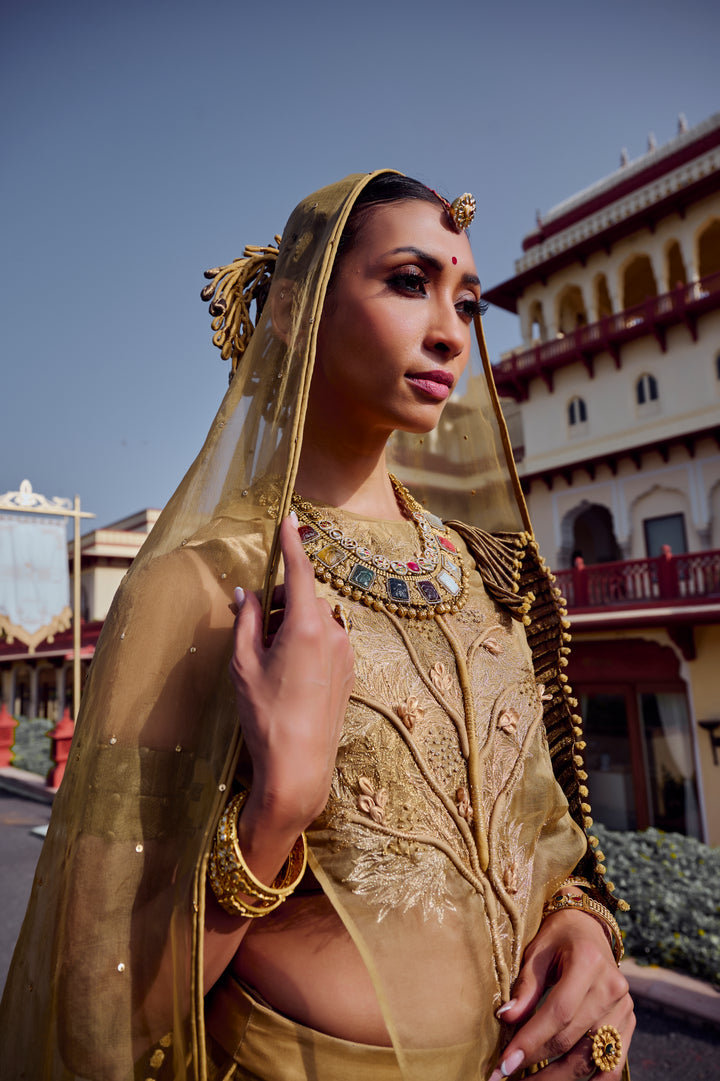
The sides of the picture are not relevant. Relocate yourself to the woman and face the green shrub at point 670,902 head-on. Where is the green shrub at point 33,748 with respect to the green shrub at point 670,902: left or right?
left

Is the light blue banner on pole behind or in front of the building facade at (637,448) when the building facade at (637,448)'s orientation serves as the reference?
in front

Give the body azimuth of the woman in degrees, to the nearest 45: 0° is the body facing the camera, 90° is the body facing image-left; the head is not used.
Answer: approximately 315°

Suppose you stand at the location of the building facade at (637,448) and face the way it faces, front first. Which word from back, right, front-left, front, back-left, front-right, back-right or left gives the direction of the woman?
front-left

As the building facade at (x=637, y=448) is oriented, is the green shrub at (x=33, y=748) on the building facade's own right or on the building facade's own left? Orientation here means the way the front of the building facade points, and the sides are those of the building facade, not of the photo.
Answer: on the building facade's own right

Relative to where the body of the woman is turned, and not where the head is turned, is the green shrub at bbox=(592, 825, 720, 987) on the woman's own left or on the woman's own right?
on the woman's own left

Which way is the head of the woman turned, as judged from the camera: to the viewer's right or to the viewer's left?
to the viewer's right

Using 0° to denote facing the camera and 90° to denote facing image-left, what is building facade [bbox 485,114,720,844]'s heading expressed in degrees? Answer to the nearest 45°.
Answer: approximately 45°

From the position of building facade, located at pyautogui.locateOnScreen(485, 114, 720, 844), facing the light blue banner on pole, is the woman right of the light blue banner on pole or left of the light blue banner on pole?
left

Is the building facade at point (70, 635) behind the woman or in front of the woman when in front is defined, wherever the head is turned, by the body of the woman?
behind

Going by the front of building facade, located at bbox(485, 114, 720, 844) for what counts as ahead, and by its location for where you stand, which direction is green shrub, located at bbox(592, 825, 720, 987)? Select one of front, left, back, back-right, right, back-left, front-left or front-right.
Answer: front-left

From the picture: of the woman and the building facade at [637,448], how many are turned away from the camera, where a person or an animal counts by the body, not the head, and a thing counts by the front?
0
